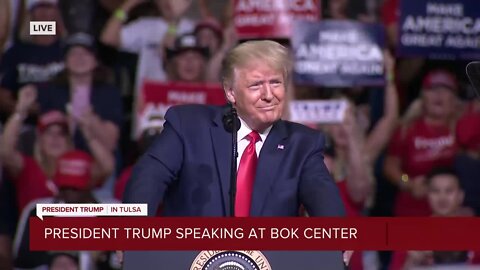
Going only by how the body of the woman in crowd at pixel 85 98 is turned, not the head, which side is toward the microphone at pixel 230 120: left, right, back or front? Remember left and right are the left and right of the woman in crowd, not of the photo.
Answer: front

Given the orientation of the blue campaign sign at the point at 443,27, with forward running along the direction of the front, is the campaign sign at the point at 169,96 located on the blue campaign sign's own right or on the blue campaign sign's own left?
on the blue campaign sign's own right

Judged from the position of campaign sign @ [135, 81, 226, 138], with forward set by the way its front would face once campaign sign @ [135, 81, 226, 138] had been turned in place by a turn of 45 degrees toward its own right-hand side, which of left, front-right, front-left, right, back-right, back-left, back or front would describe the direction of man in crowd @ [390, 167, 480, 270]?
back-left

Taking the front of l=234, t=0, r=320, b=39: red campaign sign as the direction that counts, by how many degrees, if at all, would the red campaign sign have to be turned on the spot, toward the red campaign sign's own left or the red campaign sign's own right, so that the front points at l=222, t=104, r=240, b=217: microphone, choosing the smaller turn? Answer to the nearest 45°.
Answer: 0° — it already faces it

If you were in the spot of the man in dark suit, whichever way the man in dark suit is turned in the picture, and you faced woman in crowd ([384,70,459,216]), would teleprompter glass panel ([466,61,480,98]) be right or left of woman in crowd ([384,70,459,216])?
right

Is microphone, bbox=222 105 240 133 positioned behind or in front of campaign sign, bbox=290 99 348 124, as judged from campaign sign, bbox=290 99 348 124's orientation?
in front

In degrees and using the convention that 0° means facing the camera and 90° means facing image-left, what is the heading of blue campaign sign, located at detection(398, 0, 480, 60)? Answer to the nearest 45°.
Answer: approximately 0°
